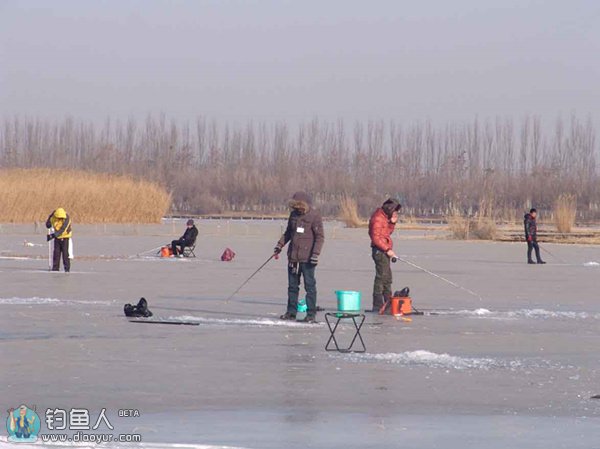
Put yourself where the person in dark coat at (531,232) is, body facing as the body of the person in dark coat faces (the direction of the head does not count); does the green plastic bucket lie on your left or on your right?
on your right

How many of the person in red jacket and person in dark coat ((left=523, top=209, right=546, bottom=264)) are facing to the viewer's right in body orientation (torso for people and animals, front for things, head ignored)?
2

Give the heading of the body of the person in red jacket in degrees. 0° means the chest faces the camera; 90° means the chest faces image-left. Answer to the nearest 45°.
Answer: approximately 270°

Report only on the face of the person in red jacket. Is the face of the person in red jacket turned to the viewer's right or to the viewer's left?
to the viewer's right

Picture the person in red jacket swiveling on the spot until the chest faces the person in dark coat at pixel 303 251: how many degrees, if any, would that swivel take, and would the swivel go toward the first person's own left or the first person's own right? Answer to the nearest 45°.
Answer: approximately 135° to the first person's own right

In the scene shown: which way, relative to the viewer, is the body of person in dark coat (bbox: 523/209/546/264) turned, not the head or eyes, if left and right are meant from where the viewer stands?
facing to the right of the viewer
